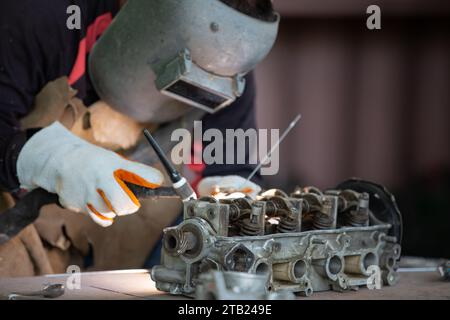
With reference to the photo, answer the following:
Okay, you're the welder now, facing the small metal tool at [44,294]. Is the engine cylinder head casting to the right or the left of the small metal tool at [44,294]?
left

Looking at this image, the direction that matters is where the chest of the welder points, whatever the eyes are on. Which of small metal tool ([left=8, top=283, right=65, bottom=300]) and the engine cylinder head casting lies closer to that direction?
the engine cylinder head casting

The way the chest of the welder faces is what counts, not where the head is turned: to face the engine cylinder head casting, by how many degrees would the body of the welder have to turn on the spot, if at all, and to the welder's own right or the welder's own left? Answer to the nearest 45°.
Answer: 0° — they already face it

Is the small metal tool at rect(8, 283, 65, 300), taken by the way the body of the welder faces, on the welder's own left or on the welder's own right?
on the welder's own right

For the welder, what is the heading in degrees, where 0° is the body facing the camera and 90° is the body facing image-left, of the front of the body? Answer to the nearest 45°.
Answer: approximately 315°
